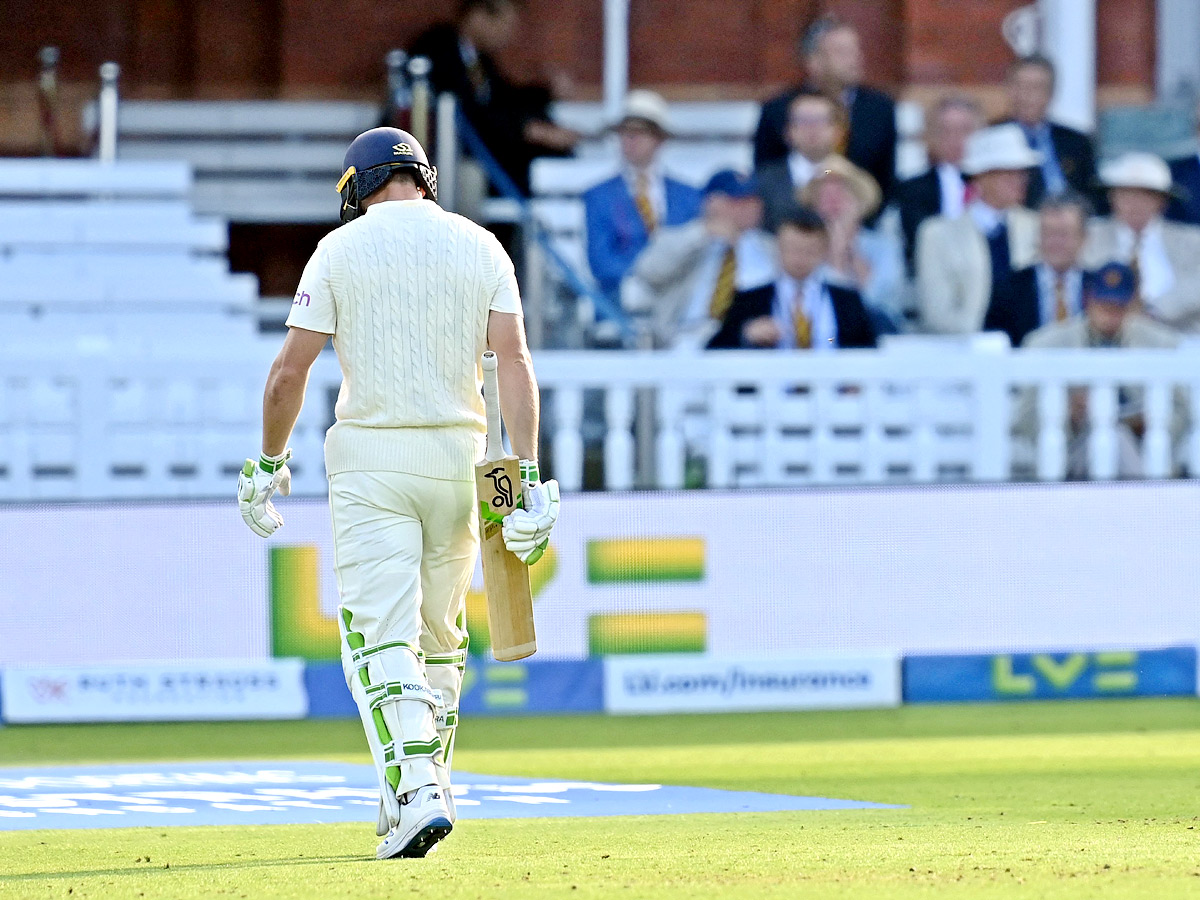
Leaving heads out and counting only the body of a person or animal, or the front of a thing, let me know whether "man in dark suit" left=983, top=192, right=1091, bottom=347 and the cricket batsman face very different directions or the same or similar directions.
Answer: very different directions

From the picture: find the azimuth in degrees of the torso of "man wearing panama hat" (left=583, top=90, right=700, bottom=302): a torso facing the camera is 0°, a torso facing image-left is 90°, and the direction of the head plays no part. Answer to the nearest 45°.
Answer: approximately 0°

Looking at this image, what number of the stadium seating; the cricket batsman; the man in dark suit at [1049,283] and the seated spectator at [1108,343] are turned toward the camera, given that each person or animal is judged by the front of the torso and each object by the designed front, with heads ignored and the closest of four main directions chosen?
3

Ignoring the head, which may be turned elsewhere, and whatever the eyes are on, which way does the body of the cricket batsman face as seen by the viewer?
away from the camera

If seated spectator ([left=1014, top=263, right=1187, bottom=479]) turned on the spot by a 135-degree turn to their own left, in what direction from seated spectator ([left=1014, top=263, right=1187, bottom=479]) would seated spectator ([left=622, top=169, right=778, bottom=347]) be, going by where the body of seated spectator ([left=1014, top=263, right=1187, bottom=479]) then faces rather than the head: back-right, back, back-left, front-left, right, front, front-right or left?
back-left

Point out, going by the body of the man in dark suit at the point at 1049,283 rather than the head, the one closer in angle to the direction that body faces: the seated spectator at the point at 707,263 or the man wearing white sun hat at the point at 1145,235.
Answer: the seated spectator

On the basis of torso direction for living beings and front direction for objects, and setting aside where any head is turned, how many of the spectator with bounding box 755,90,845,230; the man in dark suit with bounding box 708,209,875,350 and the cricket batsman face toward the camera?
2

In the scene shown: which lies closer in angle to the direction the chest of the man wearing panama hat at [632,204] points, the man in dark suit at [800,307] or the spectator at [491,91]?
the man in dark suit
